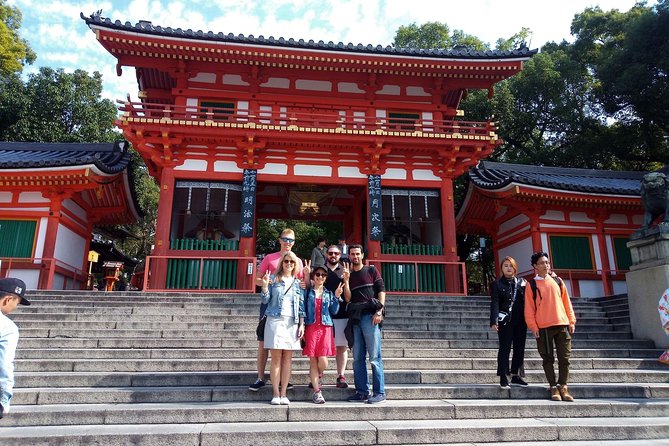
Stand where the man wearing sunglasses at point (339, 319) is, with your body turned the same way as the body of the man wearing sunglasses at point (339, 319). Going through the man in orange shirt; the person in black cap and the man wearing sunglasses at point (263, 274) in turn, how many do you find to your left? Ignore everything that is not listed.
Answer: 1

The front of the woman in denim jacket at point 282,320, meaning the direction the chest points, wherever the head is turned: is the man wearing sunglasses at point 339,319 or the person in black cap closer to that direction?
the person in black cap

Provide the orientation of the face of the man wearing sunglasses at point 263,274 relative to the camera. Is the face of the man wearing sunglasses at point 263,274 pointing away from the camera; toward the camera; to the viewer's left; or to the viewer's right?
toward the camera

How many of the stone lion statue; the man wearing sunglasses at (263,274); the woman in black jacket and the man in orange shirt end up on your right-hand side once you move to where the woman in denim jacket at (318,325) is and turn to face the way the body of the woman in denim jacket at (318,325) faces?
1

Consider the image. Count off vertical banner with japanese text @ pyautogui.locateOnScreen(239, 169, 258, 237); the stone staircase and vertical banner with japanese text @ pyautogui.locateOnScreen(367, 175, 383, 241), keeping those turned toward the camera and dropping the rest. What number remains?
3

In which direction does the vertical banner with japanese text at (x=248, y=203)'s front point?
toward the camera

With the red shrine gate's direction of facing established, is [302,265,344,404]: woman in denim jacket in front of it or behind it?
in front

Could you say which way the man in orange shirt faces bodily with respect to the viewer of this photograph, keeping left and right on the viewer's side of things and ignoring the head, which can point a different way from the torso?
facing the viewer

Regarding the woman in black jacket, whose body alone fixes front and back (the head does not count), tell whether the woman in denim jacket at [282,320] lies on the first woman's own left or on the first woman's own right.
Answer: on the first woman's own right

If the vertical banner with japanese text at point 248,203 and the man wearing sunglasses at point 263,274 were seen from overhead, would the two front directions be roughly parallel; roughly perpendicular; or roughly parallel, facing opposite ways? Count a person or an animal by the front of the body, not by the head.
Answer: roughly parallel

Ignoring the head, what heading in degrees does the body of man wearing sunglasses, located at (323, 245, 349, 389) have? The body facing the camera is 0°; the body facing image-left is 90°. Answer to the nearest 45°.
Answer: approximately 0°

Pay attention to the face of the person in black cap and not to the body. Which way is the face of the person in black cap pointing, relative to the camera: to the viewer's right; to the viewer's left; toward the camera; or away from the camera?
to the viewer's right

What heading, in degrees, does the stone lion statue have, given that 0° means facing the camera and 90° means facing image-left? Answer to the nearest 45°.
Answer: approximately 45°

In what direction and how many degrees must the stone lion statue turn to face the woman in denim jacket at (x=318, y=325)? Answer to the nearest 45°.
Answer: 0° — it already faces them

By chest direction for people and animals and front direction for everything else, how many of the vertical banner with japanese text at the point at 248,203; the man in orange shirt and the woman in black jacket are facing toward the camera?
3

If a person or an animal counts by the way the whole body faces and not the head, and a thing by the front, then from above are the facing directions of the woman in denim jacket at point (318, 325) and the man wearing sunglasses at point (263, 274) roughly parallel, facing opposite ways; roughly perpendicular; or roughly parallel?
roughly parallel

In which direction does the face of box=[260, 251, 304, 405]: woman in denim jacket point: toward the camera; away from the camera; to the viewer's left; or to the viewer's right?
toward the camera

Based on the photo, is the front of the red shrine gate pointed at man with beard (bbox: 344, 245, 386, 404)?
yes
